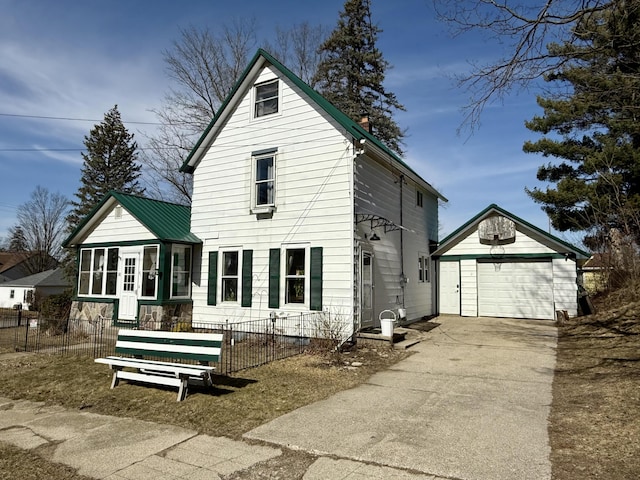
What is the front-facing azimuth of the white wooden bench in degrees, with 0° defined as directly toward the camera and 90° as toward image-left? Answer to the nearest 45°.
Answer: approximately 45°

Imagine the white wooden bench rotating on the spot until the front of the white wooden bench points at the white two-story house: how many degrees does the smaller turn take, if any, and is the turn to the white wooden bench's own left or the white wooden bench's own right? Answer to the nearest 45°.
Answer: approximately 180°

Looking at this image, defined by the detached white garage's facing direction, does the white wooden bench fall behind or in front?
in front

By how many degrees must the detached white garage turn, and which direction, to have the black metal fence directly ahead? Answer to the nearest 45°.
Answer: approximately 45° to its right

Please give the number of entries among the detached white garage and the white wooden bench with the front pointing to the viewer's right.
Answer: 0

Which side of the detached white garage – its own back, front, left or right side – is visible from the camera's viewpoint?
front

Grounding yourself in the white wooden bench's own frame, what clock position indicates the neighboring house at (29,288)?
The neighboring house is roughly at 4 o'clock from the white wooden bench.

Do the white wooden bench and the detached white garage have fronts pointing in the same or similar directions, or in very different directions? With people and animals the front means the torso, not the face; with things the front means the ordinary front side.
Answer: same or similar directions

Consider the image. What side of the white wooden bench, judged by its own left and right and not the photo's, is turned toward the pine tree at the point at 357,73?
back

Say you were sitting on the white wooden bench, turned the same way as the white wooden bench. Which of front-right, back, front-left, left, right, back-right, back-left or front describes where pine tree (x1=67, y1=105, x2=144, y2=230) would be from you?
back-right

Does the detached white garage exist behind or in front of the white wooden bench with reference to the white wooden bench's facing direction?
behind

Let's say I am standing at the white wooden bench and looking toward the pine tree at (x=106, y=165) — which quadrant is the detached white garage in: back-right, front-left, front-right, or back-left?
front-right
